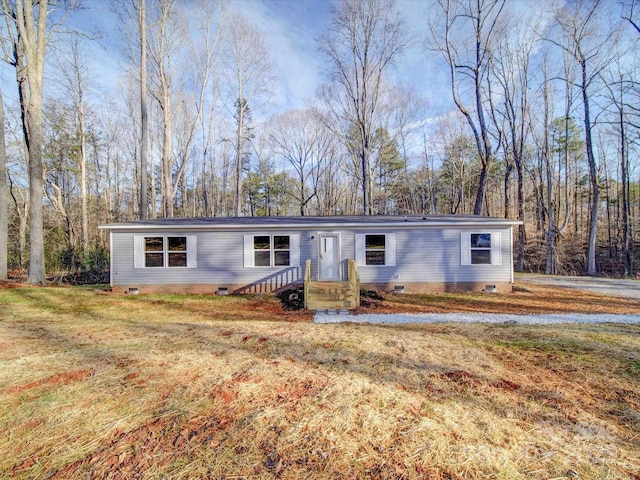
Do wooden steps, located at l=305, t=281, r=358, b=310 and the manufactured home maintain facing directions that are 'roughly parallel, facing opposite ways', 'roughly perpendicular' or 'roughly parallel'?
roughly parallel

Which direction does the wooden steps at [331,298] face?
toward the camera

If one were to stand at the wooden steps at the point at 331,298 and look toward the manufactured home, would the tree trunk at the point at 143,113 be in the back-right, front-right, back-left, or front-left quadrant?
front-left

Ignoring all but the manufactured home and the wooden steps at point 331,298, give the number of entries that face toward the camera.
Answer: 2

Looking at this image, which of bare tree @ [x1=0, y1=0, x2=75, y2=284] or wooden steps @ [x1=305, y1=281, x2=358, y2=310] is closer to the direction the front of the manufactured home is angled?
the wooden steps

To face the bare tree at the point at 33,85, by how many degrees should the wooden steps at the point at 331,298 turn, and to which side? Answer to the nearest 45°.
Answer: approximately 90° to its right

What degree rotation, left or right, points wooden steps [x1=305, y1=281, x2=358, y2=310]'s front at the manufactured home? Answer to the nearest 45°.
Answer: approximately 180°

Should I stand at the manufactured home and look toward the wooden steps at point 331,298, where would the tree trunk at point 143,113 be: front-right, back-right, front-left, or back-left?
back-right

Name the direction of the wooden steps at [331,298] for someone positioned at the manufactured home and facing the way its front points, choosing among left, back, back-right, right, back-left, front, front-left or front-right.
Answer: front

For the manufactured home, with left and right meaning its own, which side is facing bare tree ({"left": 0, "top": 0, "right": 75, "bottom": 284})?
right

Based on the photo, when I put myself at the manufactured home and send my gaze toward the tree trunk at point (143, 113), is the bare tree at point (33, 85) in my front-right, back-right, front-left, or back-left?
front-left

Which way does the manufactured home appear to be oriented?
toward the camera

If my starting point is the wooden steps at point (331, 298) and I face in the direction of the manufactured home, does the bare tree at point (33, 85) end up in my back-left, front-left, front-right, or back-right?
front-left
